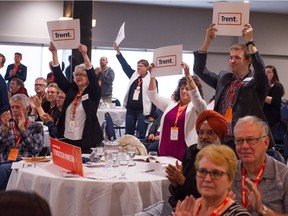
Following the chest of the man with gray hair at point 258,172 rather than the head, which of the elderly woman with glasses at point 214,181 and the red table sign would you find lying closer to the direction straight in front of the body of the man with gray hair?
the elderly woman with glasses

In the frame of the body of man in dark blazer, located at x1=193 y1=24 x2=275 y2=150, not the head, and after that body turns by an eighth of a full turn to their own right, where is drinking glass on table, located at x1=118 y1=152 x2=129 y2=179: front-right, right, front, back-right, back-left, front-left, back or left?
front-left

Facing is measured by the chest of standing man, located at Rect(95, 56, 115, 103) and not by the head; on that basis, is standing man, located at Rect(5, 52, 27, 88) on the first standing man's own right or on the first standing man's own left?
on the first standing man's own right

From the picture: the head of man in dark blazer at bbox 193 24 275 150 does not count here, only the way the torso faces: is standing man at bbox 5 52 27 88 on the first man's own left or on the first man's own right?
on the first man's own right

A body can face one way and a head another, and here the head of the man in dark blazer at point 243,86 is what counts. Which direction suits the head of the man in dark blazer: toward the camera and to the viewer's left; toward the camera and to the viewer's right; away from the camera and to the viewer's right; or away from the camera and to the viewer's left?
toward the camera and to the viewer's left

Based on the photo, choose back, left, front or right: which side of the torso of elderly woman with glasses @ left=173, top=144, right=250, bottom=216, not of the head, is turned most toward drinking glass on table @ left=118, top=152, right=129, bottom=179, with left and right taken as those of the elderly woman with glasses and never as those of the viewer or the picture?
right

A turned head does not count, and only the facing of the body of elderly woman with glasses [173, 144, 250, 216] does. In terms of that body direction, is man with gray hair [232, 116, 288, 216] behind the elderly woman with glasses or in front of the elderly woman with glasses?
behind

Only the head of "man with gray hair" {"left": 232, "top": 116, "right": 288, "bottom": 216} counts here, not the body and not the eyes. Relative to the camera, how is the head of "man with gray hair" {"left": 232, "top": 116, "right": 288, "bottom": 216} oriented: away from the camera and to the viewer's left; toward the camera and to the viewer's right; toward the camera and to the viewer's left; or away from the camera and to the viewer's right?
toward the camera and to the viewer's left

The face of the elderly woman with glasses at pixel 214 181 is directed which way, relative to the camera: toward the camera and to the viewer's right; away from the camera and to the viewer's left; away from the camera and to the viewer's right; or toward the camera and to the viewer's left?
toward the camera and to the viewer's left

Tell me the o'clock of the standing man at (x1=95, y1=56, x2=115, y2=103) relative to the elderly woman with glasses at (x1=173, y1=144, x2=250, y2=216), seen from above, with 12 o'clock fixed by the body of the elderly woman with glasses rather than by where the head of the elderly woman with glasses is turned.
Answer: The standing man is roughly at 4 o'clock from the elderly woman with glasses.

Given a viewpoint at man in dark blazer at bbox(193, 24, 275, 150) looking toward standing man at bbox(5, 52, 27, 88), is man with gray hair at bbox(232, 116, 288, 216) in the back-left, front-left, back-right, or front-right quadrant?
back-left

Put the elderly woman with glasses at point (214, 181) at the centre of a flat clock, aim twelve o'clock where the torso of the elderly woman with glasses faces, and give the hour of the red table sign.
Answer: The red table sign is roughly at 3 o'clock from the elderly woman with glasses.
